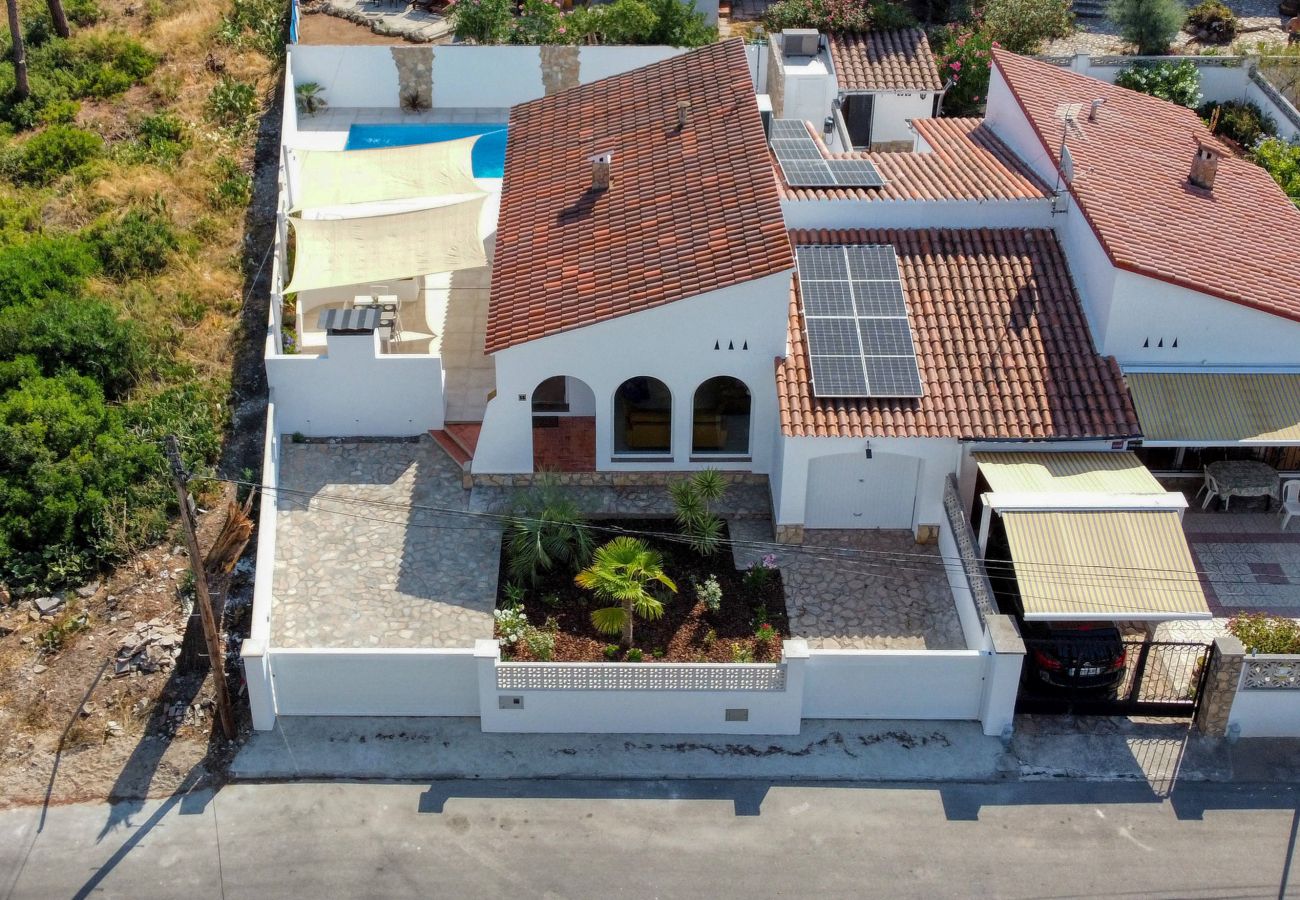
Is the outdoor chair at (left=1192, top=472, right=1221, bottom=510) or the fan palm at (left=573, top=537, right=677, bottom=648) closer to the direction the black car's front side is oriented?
the outdoor chair

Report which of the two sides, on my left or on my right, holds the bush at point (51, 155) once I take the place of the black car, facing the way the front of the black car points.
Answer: on my left

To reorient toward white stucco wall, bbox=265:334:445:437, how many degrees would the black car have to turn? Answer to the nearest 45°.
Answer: approximately 90° to its left

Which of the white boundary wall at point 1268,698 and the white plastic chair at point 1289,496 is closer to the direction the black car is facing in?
the white plastic chair

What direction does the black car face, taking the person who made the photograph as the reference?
facing away from the viewer

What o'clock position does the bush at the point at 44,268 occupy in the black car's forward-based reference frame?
The bush is roughly at 9 o'clock from the black car.

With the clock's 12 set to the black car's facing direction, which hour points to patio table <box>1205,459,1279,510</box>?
The patio table is roughly at 1 o'clock from the black car.

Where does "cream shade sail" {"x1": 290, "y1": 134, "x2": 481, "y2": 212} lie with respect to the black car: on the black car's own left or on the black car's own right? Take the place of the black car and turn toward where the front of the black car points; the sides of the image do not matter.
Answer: on the black car's own left

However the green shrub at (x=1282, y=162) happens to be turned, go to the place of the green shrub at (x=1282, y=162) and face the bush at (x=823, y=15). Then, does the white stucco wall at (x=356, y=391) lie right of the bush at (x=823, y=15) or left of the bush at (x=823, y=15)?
left

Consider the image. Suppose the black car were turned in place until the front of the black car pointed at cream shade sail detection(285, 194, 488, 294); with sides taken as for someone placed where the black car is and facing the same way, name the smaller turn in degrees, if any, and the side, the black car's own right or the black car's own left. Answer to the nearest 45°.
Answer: approximately 90° to the black car's own left
